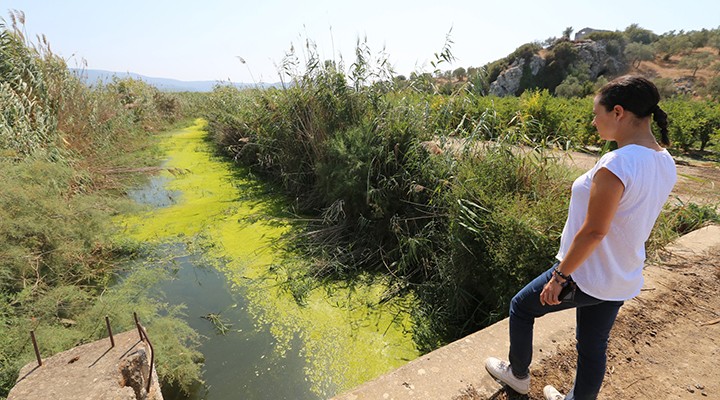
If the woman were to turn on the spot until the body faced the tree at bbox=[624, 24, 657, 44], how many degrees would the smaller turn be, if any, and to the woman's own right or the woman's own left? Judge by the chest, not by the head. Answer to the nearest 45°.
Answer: approximately 45° to the woman's own right

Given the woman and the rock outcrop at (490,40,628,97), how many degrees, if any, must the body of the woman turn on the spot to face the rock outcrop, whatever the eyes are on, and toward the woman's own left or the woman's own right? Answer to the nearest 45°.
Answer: approximately 45° to the woman's own right

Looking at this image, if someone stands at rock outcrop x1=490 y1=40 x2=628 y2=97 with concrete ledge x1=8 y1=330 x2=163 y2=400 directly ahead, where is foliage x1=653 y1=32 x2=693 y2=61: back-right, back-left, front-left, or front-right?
back-left

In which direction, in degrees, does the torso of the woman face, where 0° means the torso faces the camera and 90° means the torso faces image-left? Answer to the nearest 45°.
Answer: approximately 135°

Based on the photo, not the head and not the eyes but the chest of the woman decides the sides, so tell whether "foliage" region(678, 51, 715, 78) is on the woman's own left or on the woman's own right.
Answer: on the woman's own right

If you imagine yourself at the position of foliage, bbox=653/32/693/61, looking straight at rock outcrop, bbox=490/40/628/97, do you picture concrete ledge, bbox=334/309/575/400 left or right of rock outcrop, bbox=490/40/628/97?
left

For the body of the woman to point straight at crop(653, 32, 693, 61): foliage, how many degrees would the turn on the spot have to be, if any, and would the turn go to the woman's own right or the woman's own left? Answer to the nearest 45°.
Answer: approximately 45° to the woman's own right
